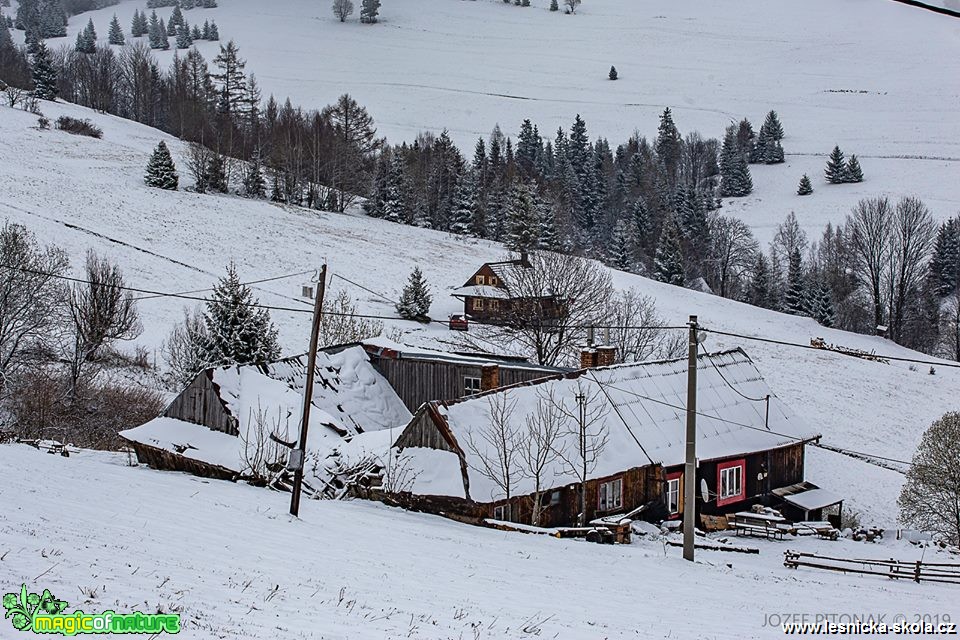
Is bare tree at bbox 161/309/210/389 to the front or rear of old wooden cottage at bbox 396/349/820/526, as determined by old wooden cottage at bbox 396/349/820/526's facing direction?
to the rear

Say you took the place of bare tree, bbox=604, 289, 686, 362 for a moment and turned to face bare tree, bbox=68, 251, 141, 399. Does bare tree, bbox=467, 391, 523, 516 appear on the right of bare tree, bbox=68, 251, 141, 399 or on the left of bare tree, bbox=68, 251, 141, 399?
left

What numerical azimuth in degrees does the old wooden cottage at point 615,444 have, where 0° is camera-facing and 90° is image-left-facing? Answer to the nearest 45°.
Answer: approximately 315°

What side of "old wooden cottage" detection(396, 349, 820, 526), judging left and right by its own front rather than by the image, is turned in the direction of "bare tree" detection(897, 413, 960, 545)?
left

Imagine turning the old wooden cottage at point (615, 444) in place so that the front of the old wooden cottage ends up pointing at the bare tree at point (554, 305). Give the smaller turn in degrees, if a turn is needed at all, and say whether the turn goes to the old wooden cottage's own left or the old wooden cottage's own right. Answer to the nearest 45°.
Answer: approximately 135° to the old wooden cottage's own left

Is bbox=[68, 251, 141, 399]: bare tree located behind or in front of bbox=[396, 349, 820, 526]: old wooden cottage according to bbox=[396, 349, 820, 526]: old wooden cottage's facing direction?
behind

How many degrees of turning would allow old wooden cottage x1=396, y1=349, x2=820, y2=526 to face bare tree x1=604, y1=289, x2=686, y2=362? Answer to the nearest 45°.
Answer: approximately 135° to its left

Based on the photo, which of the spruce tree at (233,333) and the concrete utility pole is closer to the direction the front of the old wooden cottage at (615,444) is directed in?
the concrete utility pole

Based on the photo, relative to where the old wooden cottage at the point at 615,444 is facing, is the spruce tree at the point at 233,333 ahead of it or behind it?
behind

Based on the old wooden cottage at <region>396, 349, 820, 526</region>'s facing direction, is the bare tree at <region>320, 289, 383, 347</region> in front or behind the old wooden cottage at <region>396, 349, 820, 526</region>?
behind

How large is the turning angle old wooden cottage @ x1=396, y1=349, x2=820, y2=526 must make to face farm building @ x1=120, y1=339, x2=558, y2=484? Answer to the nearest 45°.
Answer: approximately 135° to its right
